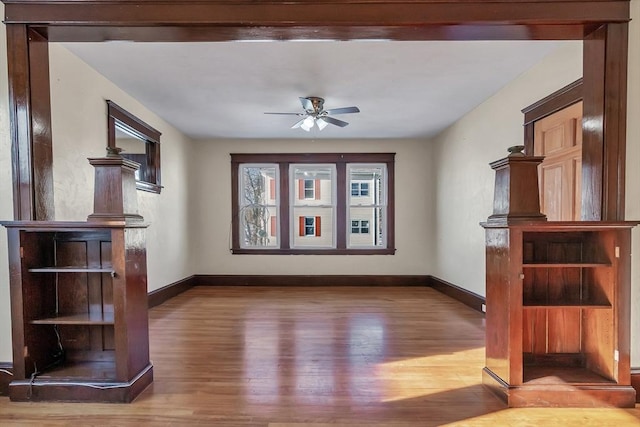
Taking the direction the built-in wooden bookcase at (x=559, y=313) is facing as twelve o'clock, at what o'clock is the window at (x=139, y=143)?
The window is roughly at 3 o'clock from the built-in wooden bookcase.

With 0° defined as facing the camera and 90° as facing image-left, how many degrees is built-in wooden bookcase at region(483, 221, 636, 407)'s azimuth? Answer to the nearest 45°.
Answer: approximately 0°

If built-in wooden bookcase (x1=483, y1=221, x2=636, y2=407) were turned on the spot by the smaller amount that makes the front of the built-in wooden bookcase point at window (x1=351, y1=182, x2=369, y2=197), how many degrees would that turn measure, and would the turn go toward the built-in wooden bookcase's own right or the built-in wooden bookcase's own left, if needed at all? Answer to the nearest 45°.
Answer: approximately 135° to the built-in wooden bookcase's own right

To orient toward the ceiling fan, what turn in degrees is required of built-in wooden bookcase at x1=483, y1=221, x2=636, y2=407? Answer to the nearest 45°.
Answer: approximately 90° to its right

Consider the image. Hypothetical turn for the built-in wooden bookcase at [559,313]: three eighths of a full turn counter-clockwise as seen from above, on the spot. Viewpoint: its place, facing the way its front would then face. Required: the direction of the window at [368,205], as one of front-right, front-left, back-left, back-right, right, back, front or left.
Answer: left

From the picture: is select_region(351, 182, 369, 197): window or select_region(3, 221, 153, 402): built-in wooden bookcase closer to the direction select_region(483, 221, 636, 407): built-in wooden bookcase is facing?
the built-in wooden bookcase

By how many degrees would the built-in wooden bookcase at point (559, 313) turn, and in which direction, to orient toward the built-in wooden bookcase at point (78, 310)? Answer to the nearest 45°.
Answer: approximately 45° to its right

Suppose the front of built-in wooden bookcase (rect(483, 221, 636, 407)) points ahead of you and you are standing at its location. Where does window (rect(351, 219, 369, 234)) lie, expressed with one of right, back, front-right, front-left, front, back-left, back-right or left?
back-right
